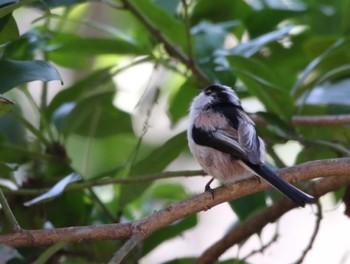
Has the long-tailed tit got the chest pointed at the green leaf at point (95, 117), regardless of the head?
yes

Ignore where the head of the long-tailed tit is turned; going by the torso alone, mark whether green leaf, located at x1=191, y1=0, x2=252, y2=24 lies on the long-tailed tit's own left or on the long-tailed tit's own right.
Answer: on the long-tailed tit's own right

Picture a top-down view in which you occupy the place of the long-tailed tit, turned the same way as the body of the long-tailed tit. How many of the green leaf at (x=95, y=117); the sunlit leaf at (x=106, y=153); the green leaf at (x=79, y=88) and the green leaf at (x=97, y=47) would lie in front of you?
4

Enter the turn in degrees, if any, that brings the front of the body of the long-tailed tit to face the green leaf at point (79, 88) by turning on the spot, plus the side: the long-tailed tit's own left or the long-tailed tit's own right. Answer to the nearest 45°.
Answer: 0° — it already faces it

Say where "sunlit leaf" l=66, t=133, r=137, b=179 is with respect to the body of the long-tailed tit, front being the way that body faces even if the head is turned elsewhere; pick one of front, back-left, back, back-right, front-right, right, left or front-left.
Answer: front

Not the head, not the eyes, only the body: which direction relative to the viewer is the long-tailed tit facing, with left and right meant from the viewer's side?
facing away from the viewer and to the left of the viewer

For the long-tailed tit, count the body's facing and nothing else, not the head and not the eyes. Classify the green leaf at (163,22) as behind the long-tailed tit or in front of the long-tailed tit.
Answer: in front
